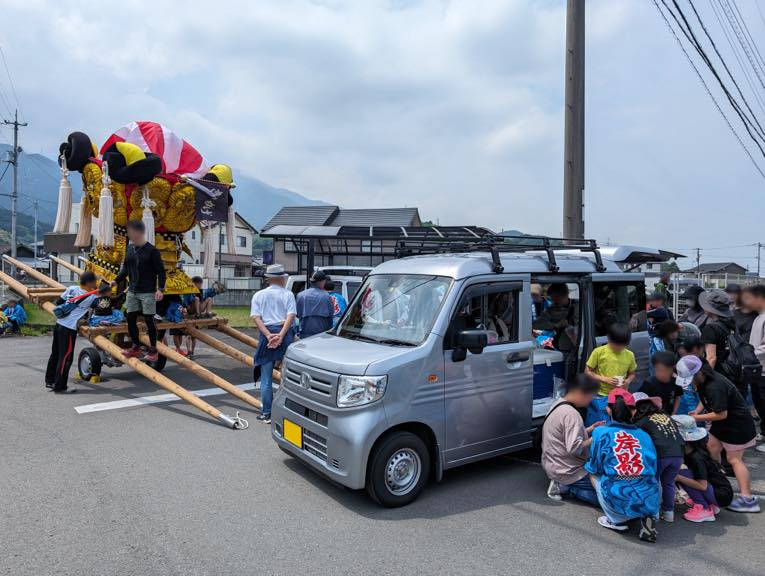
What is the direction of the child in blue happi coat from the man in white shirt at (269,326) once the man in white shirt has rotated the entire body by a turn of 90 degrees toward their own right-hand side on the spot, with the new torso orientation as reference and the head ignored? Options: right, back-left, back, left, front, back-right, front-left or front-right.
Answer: front-right

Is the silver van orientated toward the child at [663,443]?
no

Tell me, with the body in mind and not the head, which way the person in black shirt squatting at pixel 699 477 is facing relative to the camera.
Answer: to the viewer's left

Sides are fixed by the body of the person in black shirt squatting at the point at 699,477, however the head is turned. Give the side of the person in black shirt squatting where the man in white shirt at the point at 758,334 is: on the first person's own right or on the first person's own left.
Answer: on the first person's own right

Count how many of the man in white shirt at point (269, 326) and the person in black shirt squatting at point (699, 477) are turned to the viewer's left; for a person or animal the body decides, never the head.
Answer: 1

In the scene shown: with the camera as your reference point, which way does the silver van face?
facing the viewer and to the left of the viewer

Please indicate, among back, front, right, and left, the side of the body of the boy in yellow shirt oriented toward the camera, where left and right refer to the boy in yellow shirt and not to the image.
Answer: front

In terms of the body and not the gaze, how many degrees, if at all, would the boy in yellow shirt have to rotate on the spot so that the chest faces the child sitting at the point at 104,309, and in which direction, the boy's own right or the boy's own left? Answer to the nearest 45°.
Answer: approximately 90° to the boy's own right

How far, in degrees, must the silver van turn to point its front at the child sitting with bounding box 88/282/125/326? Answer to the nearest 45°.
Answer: approximately 90° to its right

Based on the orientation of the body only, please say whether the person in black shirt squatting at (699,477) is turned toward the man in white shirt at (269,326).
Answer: yes

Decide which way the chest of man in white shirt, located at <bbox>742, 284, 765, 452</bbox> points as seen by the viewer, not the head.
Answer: to the viewer's left

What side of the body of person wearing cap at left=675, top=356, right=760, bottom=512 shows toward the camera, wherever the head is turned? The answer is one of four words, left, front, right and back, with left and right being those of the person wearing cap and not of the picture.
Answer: left

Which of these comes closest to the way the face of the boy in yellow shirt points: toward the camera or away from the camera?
toward the camera

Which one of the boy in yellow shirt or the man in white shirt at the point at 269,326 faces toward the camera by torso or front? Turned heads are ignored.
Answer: the boy in yellow shirt

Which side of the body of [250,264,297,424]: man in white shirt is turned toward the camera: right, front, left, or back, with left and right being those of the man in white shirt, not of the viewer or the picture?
back

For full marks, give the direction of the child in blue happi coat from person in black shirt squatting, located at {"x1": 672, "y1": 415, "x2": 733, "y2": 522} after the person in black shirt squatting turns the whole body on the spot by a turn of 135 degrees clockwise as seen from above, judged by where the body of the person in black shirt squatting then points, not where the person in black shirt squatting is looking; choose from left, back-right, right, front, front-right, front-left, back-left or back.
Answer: back

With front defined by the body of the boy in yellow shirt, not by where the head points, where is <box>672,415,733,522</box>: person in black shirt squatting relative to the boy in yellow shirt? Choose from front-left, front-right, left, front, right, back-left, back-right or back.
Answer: front-left

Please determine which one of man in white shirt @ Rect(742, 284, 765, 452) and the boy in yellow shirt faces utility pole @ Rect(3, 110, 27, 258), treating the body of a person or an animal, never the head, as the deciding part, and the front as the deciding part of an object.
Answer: the man in white shirt
